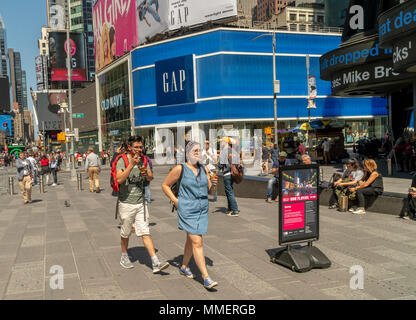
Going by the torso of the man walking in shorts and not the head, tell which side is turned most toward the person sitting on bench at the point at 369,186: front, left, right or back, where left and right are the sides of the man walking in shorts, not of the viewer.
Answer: left

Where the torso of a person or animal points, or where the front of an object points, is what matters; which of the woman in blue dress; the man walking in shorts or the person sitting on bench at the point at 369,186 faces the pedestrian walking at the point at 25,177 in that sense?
the person sitting on bench

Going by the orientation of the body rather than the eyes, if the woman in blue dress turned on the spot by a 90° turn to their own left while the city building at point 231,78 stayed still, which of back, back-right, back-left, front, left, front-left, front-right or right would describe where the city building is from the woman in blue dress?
front-left

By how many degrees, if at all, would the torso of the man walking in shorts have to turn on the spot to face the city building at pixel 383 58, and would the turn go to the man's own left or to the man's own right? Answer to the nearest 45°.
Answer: approximately 90° to the man's own left

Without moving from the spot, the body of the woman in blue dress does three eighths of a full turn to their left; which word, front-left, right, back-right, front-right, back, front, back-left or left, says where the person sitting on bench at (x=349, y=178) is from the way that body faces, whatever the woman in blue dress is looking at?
front-right

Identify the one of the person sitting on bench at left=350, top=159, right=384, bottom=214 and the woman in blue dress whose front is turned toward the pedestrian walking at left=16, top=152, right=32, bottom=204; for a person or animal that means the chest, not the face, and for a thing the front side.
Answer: the person sitting on bench

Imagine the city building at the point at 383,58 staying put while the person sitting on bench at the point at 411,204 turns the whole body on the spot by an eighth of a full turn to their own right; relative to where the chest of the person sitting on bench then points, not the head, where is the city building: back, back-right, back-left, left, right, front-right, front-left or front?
right

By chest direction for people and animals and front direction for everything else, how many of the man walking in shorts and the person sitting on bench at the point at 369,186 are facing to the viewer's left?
1
